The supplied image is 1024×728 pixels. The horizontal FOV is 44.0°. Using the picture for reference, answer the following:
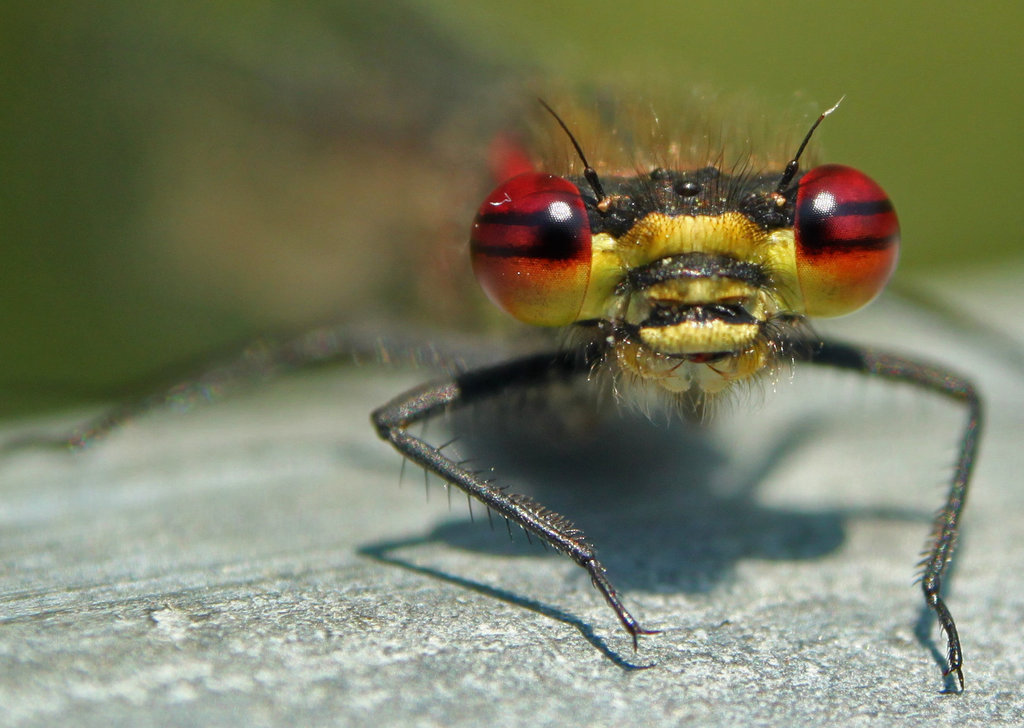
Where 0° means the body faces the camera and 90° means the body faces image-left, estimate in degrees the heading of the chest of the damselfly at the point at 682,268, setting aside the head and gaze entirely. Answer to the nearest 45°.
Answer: approximately 0°
